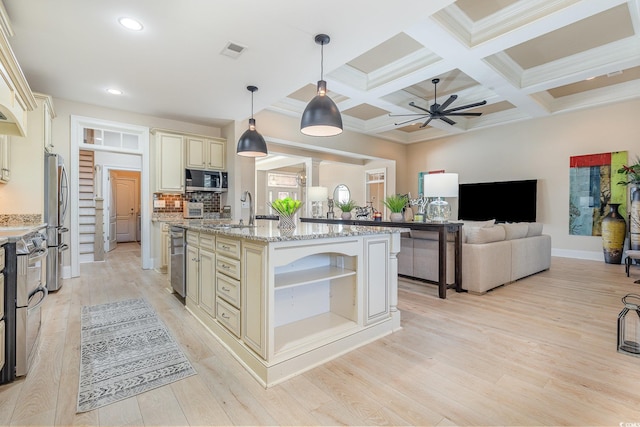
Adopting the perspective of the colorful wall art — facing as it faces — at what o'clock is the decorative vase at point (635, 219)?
The decorative vase is roughly at 9 o'clock from the colorful wall art.

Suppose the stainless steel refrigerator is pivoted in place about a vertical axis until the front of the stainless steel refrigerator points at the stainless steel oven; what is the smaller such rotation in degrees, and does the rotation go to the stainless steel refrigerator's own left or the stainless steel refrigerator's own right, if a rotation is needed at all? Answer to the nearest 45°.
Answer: approximately 90° to the stainless steel refrigerator's own right

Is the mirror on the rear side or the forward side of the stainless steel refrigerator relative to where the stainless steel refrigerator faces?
on the forward side

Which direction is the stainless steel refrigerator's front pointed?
to the viewer's right

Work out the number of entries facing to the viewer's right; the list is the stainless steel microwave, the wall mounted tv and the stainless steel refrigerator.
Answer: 1

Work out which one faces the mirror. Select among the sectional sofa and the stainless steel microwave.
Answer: the sectional sofa

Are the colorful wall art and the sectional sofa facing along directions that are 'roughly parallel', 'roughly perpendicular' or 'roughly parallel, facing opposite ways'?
roughly perpendicular

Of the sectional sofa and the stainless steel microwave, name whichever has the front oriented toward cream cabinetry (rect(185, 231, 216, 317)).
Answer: the stainless steel microwave

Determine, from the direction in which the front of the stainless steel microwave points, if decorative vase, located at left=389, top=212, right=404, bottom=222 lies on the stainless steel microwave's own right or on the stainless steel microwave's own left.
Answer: on the stainless steel microwave's own left

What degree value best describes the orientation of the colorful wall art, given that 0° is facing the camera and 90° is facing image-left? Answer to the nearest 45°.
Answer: approximately 45°

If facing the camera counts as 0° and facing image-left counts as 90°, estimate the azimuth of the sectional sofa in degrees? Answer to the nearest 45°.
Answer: approximately 135°

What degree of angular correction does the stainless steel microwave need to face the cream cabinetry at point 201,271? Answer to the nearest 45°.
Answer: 0° — it already faces it

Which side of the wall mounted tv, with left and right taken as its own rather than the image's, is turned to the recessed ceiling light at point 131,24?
front
